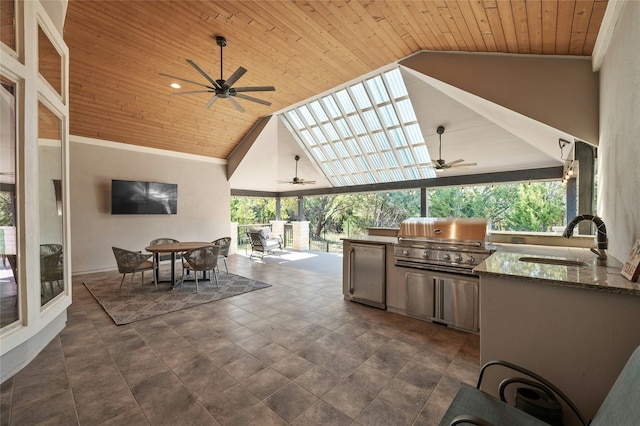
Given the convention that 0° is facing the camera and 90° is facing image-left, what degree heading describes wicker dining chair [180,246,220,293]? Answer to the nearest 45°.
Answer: approximately 135°

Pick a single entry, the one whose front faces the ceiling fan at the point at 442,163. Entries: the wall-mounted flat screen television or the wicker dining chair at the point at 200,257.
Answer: the wall-mounted flat screen television

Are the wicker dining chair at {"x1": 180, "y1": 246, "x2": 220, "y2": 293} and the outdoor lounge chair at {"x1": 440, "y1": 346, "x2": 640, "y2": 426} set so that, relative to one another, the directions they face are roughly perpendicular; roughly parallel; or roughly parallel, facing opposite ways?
roughly parallel

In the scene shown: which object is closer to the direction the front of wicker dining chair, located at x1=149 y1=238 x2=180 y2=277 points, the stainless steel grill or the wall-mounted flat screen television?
the stainless steel grill

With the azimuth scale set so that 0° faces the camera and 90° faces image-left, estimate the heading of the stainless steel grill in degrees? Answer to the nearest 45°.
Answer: approximately 45°

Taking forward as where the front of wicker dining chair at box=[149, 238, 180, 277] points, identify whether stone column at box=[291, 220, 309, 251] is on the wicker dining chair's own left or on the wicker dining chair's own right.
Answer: on the wicker dining chair's own left

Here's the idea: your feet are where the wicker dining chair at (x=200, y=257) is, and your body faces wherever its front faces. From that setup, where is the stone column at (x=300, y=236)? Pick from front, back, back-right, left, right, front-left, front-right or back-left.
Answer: right

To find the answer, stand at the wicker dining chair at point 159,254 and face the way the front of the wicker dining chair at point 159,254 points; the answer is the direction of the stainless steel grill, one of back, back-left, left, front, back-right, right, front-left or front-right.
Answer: front

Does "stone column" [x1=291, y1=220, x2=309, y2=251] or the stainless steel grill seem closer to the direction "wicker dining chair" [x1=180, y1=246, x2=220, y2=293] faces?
the stone column

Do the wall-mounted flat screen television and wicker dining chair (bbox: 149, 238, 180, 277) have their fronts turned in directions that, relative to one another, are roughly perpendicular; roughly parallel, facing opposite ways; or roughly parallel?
roughly parallel

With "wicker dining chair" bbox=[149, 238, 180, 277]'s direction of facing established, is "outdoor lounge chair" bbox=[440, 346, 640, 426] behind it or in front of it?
in front

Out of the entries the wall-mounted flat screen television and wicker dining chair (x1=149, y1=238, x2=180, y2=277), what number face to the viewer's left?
0

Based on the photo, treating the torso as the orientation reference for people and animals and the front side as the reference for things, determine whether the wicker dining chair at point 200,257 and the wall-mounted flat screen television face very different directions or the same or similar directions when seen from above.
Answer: very different directions

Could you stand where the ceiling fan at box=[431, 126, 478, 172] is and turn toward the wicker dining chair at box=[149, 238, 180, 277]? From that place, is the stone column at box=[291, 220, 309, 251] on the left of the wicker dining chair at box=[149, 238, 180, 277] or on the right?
right
